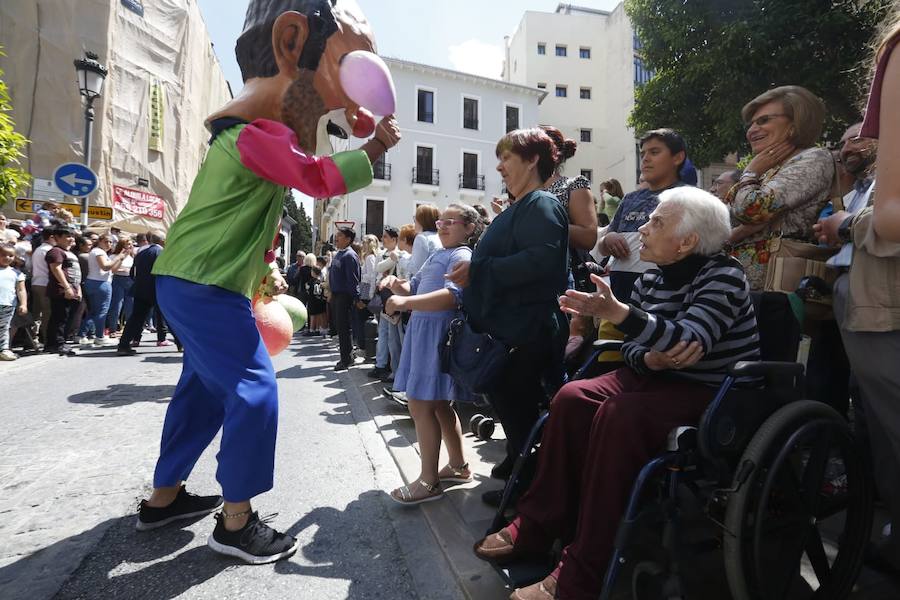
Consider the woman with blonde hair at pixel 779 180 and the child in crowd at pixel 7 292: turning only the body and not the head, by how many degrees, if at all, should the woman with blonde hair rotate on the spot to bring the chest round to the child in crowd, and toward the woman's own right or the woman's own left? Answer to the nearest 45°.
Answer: approximately 45° to the woman's own right

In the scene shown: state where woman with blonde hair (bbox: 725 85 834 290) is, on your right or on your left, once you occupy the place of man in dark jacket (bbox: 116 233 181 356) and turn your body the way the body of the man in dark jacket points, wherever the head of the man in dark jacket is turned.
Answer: on your right

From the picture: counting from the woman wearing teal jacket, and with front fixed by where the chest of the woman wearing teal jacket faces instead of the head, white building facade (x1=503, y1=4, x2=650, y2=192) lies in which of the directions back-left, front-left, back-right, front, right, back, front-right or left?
right

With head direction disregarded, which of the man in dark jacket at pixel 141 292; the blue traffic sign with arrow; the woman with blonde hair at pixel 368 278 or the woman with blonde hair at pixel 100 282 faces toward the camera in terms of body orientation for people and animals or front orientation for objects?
the blue traffic sign with arrow

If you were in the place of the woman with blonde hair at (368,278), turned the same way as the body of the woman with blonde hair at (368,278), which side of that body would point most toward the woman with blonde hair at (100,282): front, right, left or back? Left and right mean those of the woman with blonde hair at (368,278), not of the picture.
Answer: front

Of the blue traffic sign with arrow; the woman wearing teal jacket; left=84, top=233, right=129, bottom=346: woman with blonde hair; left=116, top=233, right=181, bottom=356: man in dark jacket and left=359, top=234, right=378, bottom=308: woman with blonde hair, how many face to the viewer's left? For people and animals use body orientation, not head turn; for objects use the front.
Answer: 2

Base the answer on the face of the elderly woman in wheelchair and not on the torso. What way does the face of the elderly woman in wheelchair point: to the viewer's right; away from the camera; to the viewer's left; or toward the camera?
to the viewer's left

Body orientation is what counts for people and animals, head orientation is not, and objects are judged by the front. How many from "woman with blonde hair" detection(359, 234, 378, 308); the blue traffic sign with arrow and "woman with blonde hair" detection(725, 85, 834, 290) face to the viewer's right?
0

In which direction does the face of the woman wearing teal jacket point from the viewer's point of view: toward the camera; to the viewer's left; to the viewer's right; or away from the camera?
to the viewer's left

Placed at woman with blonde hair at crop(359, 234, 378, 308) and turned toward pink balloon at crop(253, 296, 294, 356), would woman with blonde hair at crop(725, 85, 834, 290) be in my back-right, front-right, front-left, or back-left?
front-left

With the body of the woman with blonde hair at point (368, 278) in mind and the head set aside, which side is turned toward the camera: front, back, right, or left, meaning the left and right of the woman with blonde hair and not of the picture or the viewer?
left

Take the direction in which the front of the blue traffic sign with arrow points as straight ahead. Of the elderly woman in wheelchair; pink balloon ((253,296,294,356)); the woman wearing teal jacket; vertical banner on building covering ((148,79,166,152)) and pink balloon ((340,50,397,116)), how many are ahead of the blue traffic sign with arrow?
4

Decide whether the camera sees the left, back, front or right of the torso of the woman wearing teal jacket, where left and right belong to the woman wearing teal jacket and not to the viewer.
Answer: left
